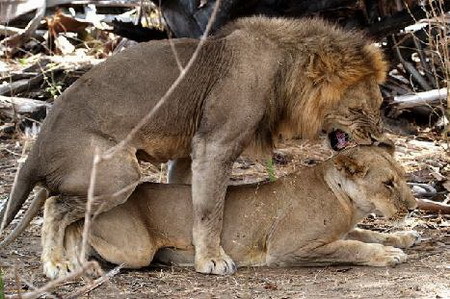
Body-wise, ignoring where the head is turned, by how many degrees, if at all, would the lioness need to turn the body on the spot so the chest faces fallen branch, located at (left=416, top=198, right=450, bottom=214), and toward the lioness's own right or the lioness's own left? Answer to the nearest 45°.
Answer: approximately 45° to the lioness's own left

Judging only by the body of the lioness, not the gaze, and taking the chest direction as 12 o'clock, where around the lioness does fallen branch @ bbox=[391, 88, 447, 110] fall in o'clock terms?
The fallen branch is roughly at 10 o'clock from the lioness.

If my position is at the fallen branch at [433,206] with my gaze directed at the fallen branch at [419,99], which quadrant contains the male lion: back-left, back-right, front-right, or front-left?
back-left

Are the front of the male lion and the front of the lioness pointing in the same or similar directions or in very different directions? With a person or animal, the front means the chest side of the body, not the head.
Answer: same or similar directions

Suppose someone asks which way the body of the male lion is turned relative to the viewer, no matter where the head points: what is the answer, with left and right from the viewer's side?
facing to the right of the viewer

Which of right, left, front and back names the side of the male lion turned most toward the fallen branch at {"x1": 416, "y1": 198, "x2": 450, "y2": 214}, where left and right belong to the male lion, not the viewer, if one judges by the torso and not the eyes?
front

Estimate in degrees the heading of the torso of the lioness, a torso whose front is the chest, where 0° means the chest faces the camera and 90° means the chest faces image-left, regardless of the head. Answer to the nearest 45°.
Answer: approximately 270°

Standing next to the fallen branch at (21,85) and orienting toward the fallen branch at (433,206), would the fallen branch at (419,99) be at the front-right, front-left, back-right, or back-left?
front-left
